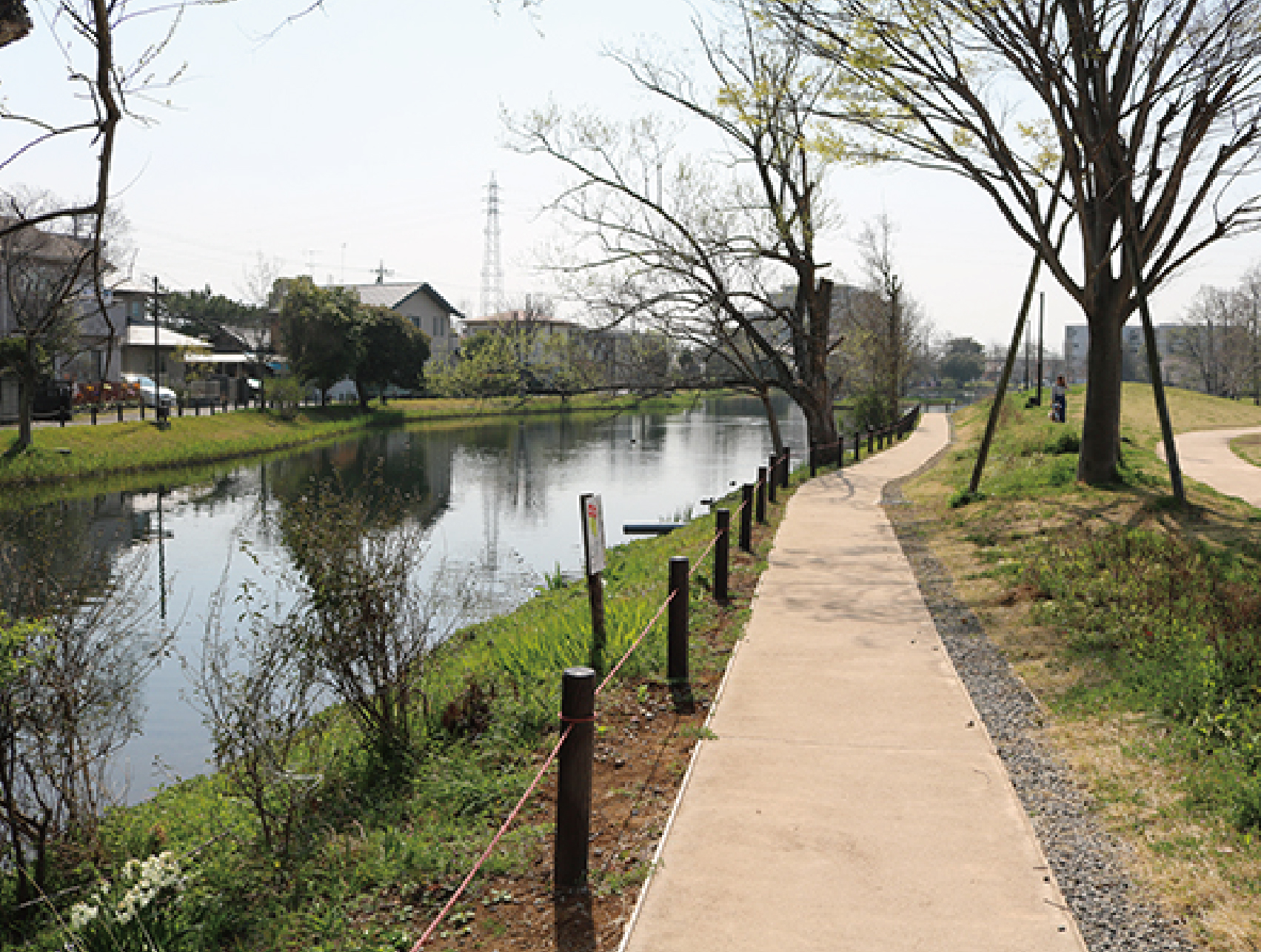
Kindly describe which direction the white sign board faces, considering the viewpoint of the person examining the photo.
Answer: facing the viewer and to the right of the viewer

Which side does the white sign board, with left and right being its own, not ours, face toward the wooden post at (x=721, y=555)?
left

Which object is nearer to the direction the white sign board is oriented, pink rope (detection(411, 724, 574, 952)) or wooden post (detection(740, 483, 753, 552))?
the pink rope

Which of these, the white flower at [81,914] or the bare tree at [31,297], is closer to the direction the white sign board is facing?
the white flower

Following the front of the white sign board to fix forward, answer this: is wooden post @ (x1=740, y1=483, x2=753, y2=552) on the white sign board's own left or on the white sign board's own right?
on the white sign board's own left

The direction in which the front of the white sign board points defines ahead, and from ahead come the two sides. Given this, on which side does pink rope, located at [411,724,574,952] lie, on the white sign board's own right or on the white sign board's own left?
on the white sign board's own right

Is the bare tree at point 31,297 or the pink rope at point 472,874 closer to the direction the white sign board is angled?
the pink rope

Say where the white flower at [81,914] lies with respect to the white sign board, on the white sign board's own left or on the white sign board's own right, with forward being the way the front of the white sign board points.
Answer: on the white sign board's own right

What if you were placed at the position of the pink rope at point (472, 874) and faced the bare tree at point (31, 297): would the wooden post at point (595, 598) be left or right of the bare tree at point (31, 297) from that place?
right
